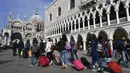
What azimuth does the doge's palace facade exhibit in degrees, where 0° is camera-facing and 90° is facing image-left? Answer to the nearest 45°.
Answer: approximately 45°

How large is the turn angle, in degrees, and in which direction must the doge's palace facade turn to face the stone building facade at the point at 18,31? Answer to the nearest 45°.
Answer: approximately 90° to its right

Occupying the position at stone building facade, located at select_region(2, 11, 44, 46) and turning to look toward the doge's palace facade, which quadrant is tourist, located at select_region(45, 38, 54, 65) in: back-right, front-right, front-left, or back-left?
front-right

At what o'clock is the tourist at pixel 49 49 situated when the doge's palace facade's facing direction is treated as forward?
The tourist is roughly at 11 o'clock from the doge's palace facade.

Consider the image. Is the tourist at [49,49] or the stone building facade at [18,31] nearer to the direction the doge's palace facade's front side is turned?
the tourist
